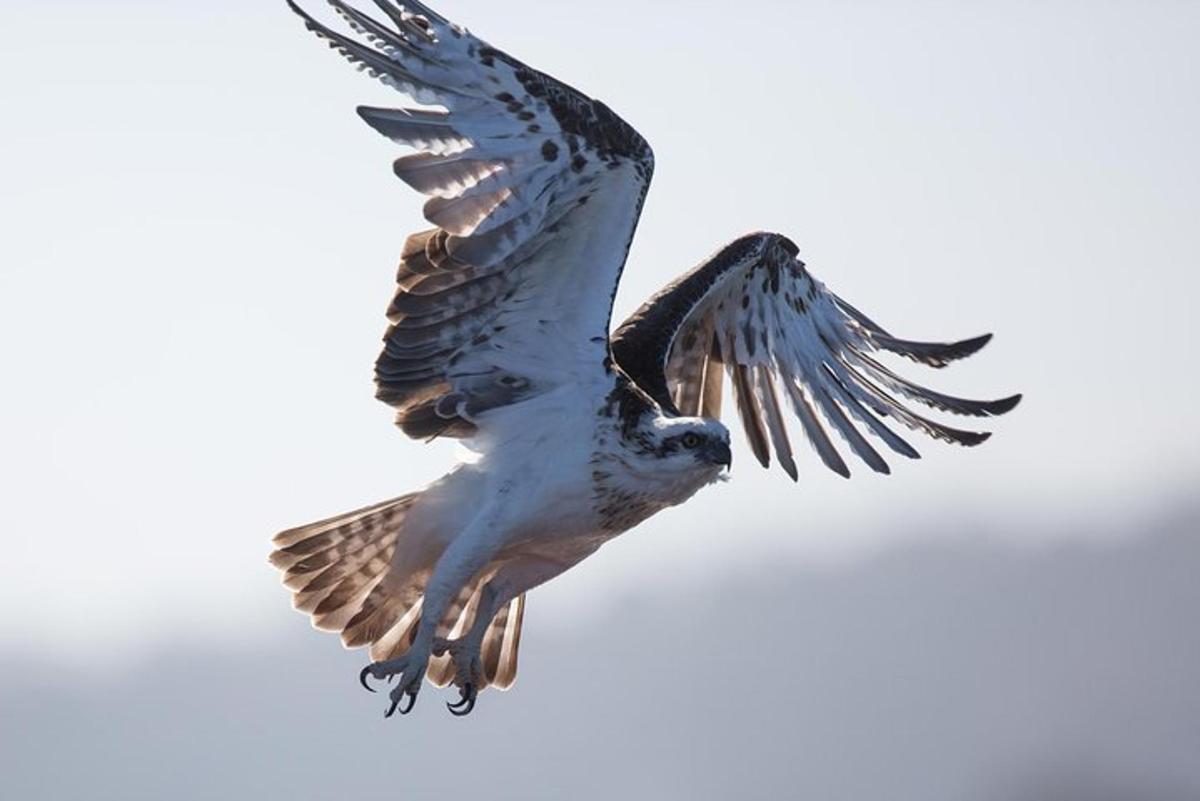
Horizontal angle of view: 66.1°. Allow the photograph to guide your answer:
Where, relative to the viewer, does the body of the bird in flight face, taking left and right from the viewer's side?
facing the viewer and to the right of the viewer
